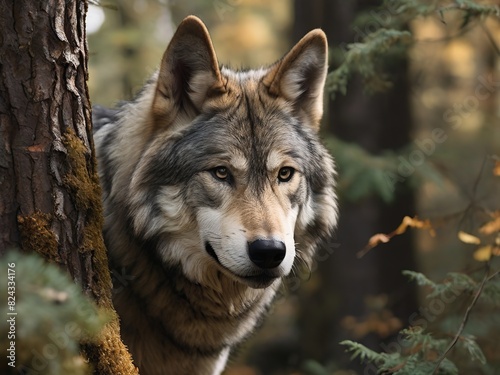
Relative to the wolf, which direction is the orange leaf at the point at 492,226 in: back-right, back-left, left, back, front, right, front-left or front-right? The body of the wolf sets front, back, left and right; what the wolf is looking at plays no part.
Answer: front-left

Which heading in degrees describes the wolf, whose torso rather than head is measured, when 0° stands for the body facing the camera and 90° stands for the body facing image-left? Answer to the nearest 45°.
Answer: approximately 315°

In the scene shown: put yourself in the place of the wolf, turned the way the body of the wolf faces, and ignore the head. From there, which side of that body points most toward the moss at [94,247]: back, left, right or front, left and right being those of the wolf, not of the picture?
right

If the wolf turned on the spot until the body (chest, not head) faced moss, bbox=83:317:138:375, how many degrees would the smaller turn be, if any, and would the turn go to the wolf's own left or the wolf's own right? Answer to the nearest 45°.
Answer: approximately 45° to the wolf's own right

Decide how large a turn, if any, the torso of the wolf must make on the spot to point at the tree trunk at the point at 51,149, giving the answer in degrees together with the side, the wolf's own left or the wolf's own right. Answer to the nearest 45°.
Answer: approximately 90° to the wolf's own right

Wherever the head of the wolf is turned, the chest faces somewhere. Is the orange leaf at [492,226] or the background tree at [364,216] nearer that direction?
the orange leaf

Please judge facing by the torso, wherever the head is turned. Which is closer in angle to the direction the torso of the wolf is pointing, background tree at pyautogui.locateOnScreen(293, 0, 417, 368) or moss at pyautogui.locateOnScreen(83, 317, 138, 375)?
the moss

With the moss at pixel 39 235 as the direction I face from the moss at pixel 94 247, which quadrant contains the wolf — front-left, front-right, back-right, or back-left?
back-right
